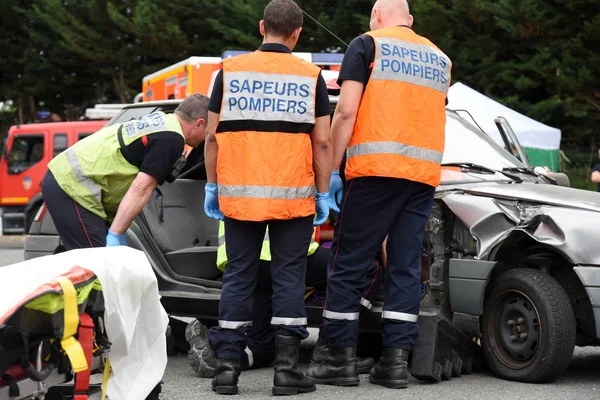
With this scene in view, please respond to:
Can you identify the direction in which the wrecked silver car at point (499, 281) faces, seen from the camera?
facing the viewer and to the right of the viewer

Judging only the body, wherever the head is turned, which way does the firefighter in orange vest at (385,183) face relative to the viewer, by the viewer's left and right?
facing away from the viewer and to the left of the viewer

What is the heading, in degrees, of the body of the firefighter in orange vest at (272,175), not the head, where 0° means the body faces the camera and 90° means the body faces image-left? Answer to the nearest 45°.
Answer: approximately 180°

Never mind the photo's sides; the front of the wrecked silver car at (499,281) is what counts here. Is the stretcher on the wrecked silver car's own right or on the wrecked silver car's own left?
on the wrecked silver car's own right

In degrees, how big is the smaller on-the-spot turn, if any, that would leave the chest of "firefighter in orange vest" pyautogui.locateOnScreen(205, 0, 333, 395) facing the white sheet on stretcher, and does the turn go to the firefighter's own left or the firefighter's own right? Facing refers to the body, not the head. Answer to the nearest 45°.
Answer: approximately 135° to the firefighter's own left

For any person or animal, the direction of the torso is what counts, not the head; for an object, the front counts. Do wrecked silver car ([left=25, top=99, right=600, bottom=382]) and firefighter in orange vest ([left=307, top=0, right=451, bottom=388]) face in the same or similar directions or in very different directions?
very different directions

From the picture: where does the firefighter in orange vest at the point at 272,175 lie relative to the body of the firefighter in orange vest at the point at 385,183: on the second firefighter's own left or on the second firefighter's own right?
on the second firefighter's own left

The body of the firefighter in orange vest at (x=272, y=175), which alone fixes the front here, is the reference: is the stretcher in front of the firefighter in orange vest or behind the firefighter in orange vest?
behind

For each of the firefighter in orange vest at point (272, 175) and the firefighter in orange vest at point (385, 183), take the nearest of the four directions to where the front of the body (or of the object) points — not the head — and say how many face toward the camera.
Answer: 0

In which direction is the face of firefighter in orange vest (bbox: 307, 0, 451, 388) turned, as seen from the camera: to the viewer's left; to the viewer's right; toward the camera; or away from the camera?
away from the camera

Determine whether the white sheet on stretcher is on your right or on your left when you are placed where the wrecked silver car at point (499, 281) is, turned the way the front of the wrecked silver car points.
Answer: on your right
